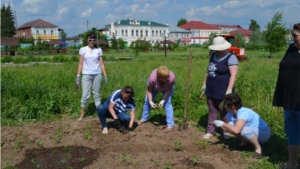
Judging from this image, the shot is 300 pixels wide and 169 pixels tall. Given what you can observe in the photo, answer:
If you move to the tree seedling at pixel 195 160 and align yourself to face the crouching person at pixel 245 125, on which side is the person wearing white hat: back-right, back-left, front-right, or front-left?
front-left

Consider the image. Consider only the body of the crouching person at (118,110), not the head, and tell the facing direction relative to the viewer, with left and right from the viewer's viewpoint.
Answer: facing the viewer and to the right of the viewer

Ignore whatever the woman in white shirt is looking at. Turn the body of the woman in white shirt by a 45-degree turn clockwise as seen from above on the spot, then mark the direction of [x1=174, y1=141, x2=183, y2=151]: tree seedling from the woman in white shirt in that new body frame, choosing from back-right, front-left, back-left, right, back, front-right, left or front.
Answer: left

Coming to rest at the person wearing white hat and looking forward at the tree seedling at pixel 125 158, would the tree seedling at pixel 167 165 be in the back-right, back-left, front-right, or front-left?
front-left

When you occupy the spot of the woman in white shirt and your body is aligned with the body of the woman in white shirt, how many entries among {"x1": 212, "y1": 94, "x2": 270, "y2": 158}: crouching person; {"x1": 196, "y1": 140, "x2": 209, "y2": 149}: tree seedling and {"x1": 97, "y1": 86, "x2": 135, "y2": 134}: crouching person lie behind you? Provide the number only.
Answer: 0

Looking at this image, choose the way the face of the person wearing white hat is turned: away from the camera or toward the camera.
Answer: toward the camera

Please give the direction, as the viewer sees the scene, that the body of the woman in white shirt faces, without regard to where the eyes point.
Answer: toward the camera

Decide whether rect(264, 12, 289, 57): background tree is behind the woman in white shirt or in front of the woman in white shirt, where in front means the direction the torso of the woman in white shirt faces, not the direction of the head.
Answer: behind

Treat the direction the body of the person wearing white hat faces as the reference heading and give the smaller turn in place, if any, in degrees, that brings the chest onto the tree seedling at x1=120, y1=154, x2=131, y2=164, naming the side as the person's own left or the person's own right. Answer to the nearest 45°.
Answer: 0° — they already face it

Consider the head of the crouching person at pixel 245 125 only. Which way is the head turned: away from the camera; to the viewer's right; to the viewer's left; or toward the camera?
to the viewer's left

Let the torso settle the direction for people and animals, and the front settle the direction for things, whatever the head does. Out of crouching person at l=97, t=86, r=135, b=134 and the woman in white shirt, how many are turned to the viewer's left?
0

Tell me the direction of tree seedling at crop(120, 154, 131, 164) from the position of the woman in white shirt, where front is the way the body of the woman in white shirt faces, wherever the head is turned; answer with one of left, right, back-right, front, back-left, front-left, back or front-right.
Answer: front

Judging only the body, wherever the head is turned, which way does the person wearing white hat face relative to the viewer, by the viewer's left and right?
facing the viewer and to the left of the viewer

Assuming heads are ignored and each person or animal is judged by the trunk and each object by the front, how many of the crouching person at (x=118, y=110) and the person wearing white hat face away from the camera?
0

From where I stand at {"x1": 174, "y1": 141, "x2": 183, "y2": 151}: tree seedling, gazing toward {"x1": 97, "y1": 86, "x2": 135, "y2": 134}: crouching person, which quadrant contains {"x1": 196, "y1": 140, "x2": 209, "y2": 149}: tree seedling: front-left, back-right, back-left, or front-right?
back-right

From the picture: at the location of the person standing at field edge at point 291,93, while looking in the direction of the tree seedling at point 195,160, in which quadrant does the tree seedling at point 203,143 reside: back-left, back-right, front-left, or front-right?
front-right

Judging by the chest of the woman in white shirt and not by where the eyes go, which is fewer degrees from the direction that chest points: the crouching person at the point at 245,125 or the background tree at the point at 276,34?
the crouching person

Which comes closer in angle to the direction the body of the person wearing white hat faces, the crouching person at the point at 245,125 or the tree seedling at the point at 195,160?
the tree seedling
